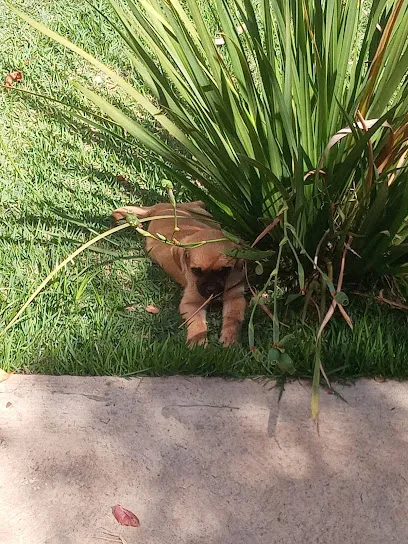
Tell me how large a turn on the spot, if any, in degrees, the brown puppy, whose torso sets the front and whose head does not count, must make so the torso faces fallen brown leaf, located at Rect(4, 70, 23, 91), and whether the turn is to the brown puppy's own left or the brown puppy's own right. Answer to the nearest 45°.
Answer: approximately 135° to the brown puppy's own right

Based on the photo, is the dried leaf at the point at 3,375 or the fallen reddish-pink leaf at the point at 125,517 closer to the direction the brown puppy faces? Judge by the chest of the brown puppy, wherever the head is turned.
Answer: the fallen reddish-pink leaf

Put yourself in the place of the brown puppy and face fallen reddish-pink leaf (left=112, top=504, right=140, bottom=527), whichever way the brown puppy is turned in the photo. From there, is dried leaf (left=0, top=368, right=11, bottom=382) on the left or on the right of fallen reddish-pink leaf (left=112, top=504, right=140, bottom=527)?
right

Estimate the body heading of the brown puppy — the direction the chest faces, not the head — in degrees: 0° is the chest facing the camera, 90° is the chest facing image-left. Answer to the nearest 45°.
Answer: approximately 0°

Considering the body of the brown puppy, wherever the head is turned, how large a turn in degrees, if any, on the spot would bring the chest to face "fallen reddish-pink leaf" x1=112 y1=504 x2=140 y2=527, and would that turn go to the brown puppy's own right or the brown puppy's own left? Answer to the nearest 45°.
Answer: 0° — it already faces it

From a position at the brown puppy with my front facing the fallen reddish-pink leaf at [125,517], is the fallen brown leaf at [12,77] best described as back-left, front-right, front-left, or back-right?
back-right
